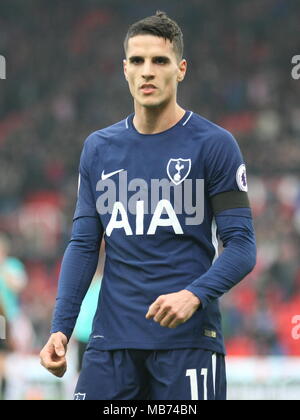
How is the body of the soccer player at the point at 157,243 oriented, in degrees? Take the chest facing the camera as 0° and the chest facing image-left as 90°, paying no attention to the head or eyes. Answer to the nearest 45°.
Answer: approximately 0°
